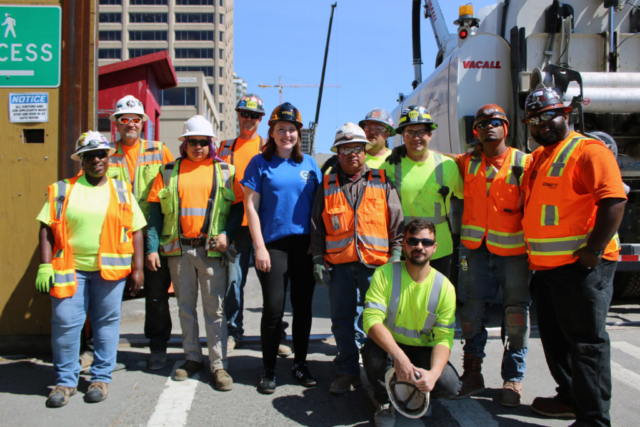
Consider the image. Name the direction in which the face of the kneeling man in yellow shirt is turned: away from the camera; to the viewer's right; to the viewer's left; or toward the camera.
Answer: toward the camera

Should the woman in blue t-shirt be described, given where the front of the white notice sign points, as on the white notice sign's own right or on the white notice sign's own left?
on the white notice sign's own left

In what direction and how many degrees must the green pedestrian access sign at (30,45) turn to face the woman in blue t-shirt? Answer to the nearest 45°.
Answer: approximately 45° to its left

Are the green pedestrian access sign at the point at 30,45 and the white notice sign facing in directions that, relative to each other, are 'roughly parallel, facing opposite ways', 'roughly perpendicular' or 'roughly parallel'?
roughly parallel

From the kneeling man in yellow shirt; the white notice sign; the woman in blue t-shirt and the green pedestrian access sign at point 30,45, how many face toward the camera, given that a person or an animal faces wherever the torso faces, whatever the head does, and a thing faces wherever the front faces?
4

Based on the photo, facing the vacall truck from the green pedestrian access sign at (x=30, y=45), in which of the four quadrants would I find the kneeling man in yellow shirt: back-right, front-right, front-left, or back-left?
front-right

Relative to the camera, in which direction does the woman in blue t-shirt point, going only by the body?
toward the camera

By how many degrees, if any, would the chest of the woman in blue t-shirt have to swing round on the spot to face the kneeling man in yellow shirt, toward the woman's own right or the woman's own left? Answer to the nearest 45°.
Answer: approximately 45° to the woman's own left

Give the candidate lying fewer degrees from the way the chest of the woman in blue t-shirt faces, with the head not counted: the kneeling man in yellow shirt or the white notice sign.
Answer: the kneeling man in yellow shirt

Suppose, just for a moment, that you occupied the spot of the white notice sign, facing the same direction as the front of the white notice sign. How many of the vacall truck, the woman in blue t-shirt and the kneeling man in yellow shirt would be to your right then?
0

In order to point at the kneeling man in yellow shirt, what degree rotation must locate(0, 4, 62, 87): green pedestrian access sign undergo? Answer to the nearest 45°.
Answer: approximately 45° to its left

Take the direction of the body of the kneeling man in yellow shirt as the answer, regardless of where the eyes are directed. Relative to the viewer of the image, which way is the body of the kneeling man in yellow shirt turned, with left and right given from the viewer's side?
facing the viewer

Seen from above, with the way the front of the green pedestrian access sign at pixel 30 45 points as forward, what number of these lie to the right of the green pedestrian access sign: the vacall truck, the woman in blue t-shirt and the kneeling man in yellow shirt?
0

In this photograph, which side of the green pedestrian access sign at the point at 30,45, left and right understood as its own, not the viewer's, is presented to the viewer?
front

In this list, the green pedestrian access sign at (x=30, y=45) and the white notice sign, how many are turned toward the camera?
2

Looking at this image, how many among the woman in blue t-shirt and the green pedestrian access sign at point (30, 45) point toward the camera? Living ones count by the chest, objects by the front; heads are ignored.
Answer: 2

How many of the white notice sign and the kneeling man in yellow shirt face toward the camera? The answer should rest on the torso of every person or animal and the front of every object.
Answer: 2

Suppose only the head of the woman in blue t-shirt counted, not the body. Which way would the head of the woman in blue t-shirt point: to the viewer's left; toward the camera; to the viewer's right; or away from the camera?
toward the camera
